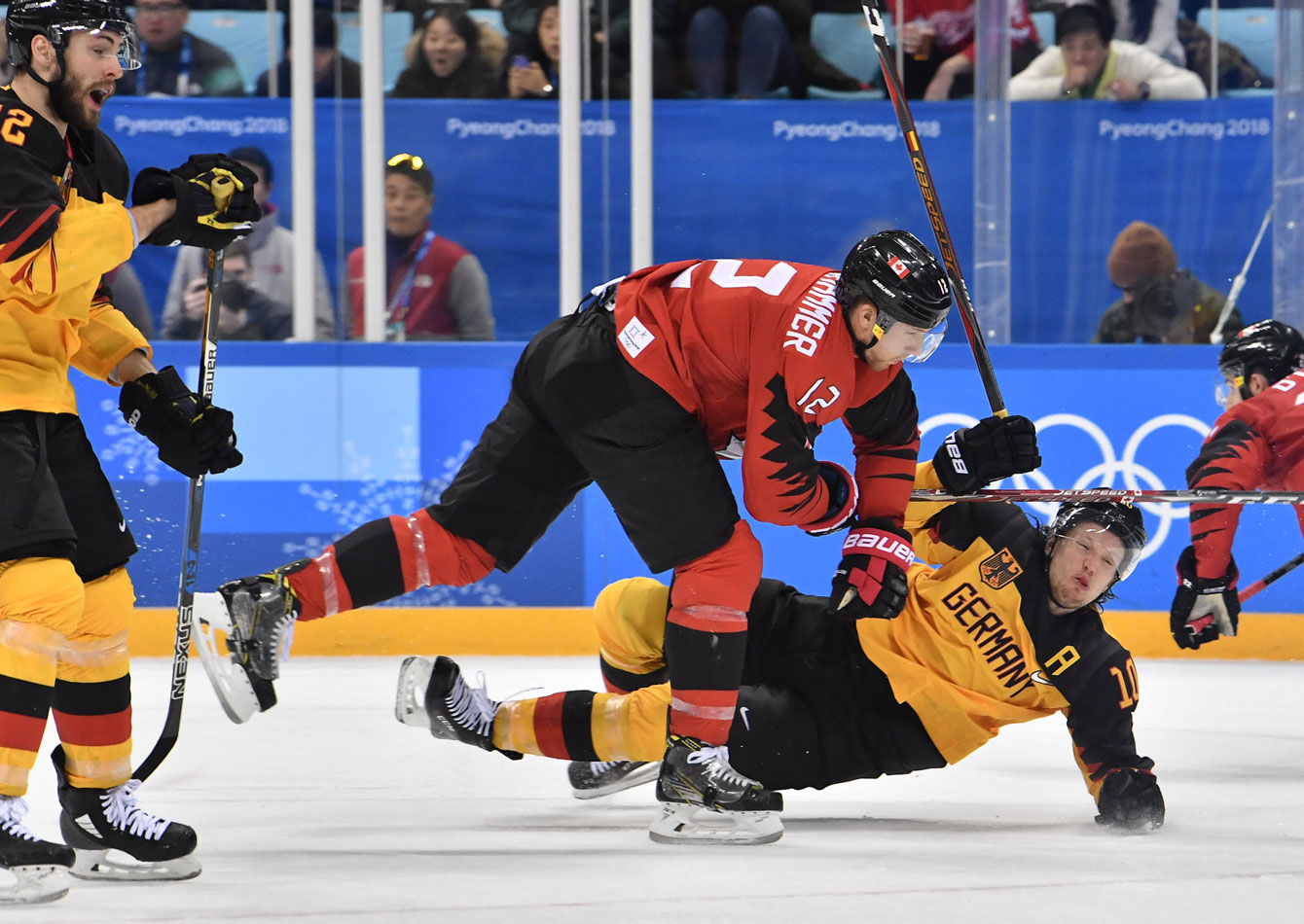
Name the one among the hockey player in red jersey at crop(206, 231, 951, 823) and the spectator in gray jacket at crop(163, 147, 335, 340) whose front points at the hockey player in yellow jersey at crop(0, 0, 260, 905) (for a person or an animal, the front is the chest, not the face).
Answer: the spectator in gray jacket

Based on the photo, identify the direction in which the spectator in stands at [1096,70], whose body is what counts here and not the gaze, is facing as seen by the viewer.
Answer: toward the camera

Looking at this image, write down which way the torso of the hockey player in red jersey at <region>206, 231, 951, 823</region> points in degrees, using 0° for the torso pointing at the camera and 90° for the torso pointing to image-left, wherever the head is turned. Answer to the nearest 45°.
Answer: approximately 270°

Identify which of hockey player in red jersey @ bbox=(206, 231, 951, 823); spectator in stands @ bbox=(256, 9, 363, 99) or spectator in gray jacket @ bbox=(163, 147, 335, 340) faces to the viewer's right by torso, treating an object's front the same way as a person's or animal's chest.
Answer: the hockey player in red jersey

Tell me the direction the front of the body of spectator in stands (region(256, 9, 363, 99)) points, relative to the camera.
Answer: toward the camera

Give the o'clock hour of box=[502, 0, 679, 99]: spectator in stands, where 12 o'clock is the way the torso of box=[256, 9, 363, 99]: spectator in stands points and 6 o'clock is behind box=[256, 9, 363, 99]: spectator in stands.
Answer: box=[502, 0, 679, 99]: spectator in stands is roughly at 9 o'clock from box=[256, 9, 363, 99]: spectator in stands.

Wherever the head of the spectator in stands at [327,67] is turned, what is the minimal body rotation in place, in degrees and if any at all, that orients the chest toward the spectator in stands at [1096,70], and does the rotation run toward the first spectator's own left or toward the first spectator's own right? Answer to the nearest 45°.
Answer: approximately 90° to the first spectator's own left

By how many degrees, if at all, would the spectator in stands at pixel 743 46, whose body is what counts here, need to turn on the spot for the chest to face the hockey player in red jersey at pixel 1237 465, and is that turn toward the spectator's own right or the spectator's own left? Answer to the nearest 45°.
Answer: approximately 45° to the spectator's own left

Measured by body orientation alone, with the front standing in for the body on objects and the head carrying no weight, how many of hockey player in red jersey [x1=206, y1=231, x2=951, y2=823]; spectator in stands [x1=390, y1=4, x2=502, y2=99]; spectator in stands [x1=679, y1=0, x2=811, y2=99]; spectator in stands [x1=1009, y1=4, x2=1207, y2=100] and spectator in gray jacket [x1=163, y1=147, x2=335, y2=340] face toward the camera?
4

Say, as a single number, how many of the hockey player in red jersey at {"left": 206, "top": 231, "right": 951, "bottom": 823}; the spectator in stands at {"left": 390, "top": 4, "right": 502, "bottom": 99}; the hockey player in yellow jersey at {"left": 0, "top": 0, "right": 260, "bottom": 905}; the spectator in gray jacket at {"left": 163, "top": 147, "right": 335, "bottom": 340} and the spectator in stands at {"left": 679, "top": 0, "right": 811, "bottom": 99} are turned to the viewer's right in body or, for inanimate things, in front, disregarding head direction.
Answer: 2

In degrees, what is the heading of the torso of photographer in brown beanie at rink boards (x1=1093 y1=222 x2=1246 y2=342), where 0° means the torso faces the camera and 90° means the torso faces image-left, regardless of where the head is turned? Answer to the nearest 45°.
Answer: approximately 0°

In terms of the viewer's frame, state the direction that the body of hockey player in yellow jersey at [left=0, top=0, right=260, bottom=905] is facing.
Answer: to the viewer's right

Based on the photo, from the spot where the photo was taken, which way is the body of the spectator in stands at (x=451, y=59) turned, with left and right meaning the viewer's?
facing the viewer
